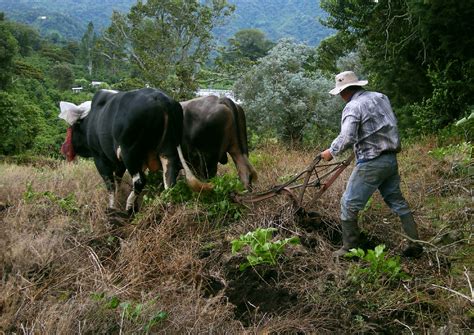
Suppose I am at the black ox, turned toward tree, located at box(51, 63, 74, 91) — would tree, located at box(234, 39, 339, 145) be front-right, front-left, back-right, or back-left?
front-right

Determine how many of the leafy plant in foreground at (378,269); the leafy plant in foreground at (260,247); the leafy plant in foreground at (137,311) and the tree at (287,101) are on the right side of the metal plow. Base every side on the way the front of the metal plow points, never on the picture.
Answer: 1

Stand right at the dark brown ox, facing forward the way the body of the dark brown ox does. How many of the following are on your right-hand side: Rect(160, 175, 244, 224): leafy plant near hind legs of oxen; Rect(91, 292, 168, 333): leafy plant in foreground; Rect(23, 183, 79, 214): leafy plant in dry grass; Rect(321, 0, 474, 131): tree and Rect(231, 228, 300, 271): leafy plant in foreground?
1

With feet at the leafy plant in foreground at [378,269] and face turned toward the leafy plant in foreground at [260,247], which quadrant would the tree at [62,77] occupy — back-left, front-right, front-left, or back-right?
front-right

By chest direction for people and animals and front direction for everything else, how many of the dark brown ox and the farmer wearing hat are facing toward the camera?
0

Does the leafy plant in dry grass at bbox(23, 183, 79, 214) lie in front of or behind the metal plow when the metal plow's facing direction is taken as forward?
in front

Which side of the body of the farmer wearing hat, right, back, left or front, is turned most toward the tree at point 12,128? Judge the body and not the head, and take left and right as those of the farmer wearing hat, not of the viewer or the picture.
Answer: front

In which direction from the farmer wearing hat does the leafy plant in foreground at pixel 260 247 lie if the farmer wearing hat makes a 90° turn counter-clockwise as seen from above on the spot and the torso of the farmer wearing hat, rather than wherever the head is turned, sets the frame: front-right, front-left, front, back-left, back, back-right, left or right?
front

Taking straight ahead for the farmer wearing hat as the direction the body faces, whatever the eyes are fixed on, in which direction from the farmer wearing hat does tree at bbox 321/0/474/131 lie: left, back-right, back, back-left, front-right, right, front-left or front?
front-right

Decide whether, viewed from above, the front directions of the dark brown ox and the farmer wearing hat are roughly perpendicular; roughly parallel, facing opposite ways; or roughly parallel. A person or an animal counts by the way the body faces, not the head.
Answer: roughly parallel

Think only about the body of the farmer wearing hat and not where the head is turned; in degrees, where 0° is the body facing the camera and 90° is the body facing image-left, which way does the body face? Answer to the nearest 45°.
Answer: approximately 135°

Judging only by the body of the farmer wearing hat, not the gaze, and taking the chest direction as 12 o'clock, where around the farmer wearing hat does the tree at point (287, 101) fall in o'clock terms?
The tree is roughly at 1 o'clock from the farmer wearing hat.

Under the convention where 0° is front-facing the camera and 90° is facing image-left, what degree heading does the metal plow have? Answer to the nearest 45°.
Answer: approximately 90°

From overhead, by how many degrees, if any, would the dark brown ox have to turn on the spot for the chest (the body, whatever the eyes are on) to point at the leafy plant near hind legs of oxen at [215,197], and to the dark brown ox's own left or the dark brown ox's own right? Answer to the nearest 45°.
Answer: approximately 135° to the dark brown ox's own left

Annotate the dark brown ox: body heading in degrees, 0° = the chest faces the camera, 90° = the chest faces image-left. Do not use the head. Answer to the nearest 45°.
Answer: approximately 135°
